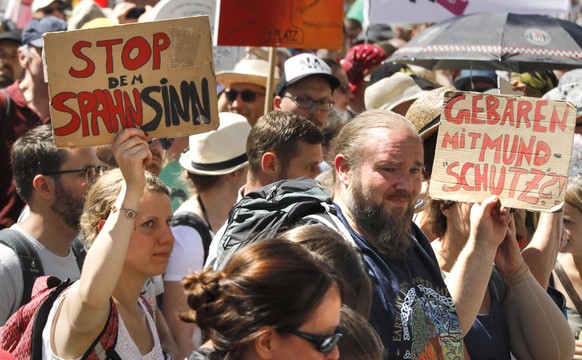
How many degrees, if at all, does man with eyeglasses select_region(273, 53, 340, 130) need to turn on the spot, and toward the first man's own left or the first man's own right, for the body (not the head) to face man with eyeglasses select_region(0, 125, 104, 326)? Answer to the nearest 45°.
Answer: approximately 90° to the first man's own right

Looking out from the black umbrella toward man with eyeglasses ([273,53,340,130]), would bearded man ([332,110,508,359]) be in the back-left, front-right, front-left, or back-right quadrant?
front-left

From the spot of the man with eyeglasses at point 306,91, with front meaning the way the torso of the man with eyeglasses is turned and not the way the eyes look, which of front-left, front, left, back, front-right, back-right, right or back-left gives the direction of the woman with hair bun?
front-right

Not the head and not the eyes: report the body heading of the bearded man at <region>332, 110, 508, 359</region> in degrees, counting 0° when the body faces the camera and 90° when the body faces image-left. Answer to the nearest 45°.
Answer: approximately 315°

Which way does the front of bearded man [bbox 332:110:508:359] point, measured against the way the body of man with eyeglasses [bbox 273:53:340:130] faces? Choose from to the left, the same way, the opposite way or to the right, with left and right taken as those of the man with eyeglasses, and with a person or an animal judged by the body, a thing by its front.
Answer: the same way

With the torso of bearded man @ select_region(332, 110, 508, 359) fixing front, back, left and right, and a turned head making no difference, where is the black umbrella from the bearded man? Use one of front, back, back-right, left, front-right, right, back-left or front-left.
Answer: back-left

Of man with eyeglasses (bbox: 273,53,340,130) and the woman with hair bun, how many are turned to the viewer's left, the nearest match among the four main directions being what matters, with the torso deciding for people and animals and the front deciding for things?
0

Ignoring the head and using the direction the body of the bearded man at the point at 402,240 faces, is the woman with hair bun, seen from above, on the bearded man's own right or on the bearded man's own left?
on the bearded man's own right

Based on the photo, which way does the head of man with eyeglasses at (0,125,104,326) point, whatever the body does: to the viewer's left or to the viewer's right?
to the viewer's right

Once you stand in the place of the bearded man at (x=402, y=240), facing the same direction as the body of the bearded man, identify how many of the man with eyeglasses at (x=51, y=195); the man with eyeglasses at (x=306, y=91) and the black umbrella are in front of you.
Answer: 0

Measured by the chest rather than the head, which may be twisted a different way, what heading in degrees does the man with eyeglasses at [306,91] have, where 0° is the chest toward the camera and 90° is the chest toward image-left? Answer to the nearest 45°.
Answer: approximately 315°
